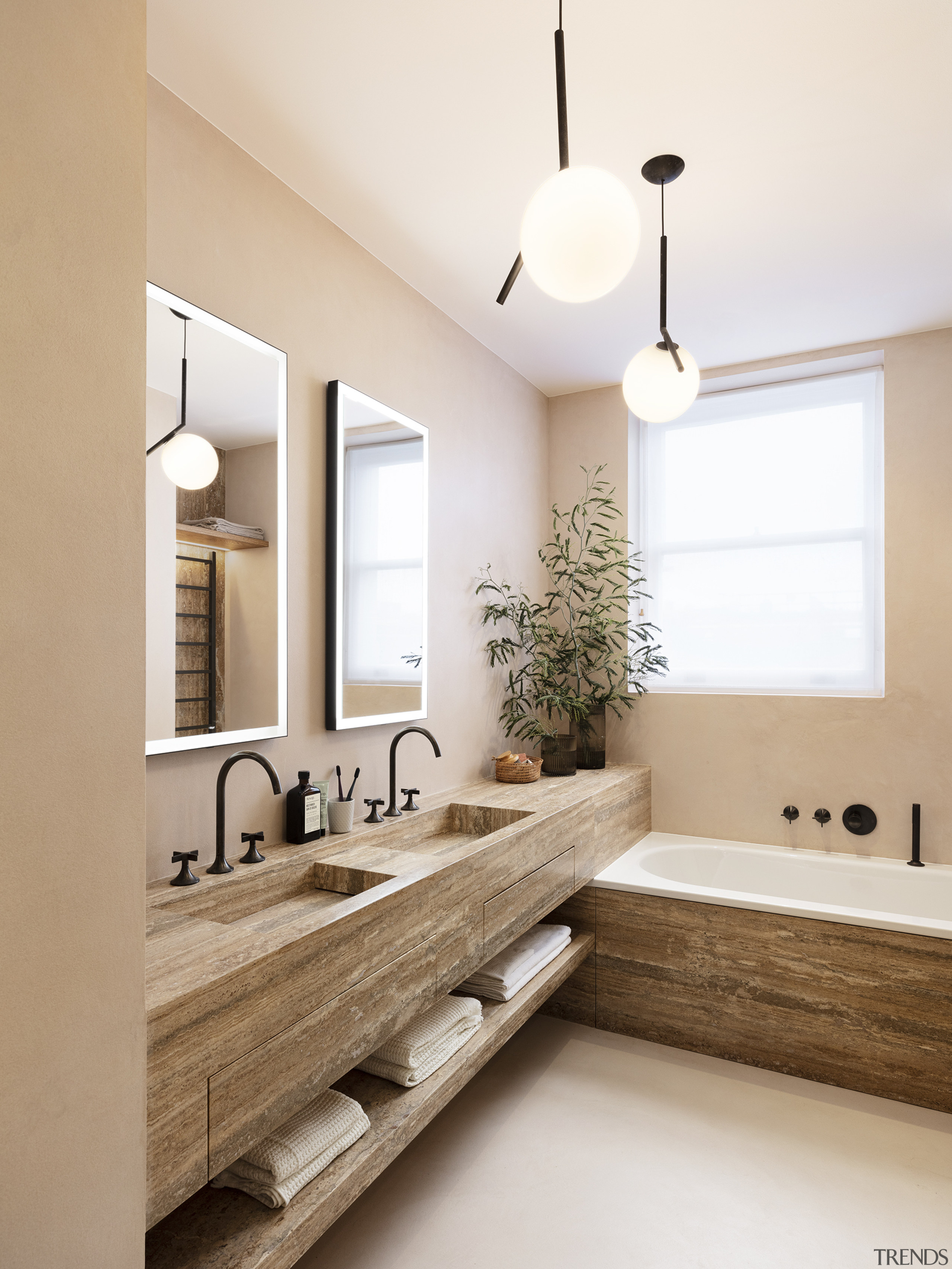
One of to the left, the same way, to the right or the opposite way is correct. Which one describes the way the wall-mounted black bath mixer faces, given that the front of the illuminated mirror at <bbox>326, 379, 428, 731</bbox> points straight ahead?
to the right

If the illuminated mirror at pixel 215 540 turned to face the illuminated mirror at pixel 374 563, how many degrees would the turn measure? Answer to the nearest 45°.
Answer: approximately 90° to its left

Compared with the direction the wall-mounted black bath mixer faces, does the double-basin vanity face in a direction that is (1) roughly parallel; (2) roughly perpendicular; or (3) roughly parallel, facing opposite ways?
roughly perpendicular

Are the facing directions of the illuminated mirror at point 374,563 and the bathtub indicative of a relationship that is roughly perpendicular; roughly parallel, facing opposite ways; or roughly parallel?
roughly perpendicular

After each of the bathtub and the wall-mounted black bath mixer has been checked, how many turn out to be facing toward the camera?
2

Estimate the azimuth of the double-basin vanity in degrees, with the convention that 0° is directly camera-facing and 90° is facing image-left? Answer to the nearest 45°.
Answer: approximately 315°

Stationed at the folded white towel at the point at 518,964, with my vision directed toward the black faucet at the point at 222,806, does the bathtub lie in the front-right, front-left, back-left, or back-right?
back-left

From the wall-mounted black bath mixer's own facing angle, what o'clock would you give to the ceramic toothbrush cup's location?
The ceramic toothbrush cup is roughly at 1 o'clock from the wall-mounted black bath mixer.

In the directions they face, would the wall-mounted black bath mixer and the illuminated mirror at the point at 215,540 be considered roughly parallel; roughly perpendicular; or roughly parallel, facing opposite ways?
roughly perpendicular
